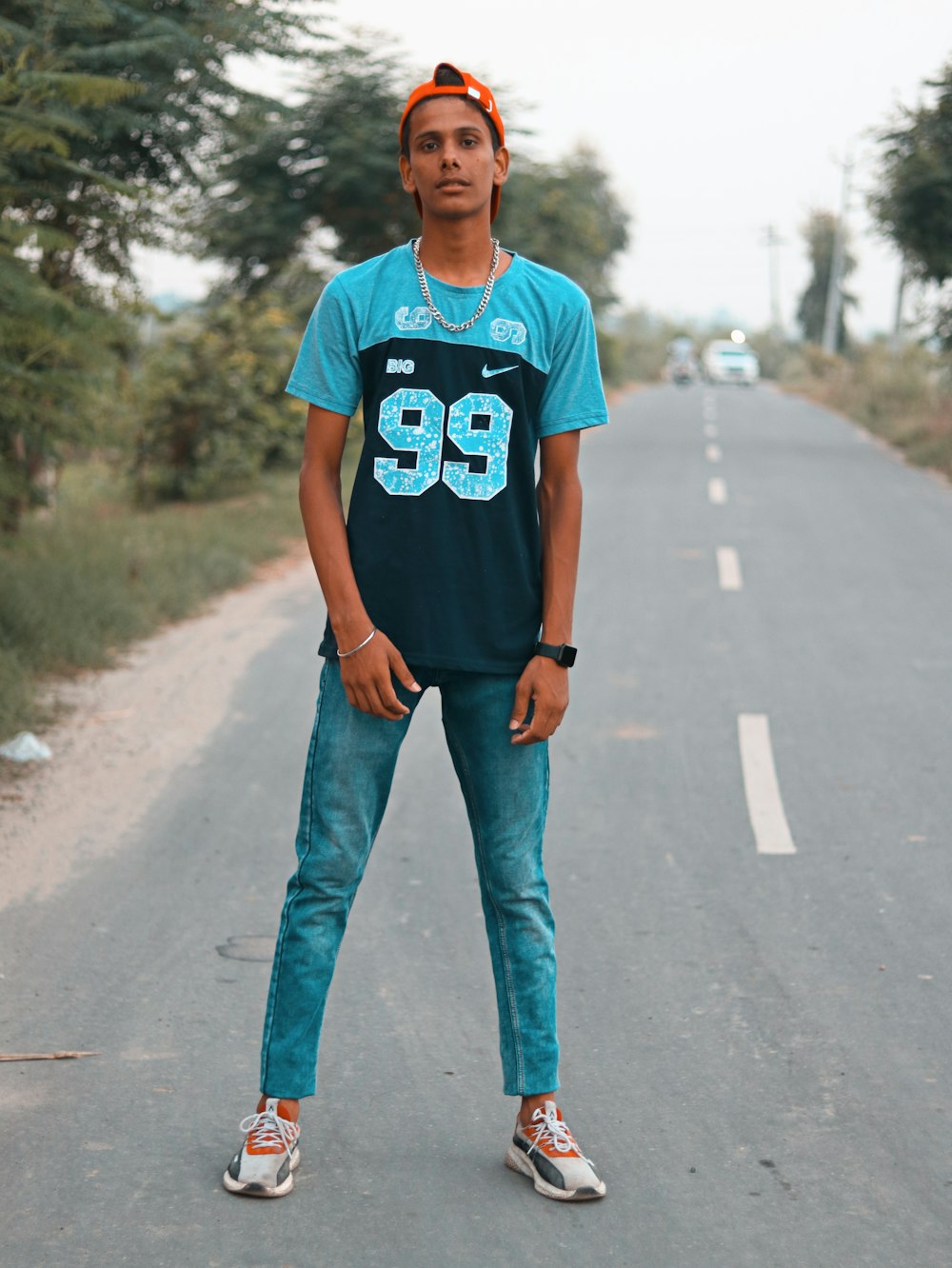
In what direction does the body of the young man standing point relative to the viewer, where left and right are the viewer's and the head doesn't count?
facing the viewer

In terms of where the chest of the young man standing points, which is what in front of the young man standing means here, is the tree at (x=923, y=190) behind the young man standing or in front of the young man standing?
behind

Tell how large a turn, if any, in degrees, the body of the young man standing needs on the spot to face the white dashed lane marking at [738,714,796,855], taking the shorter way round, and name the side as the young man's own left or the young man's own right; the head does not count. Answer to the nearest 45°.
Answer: approximately 135° to the young man's own left

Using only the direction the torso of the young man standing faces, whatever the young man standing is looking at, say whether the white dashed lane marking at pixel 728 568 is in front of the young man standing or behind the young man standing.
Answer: behind

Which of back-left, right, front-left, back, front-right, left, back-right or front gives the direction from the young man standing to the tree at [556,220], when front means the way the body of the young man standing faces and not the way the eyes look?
back

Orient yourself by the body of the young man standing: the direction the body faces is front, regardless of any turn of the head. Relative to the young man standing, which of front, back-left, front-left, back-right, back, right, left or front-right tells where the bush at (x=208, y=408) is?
back

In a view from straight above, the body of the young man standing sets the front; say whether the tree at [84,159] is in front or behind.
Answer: behind
